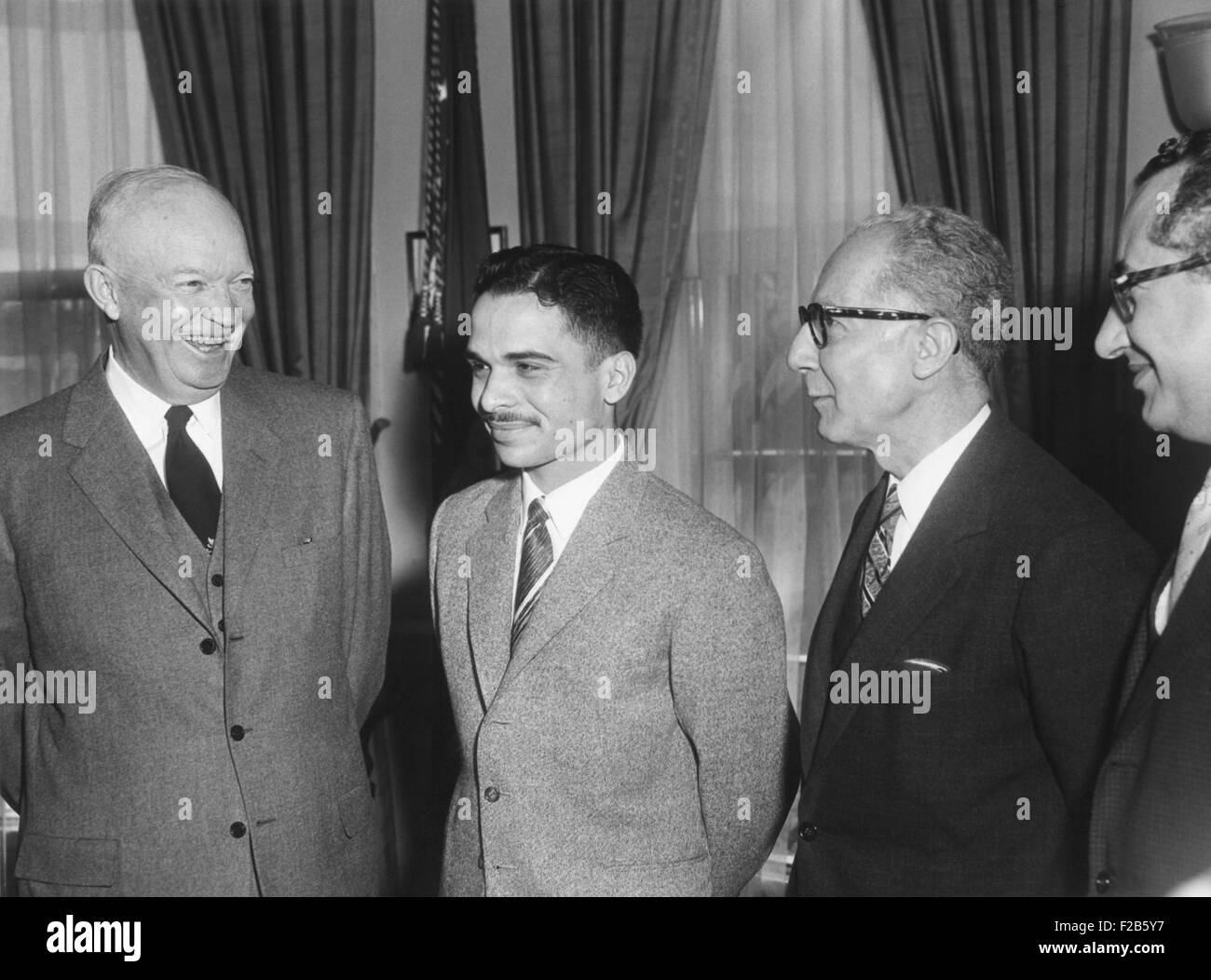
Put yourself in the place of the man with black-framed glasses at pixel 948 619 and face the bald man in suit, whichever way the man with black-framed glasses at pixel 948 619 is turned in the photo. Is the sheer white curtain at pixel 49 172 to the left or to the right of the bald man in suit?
right

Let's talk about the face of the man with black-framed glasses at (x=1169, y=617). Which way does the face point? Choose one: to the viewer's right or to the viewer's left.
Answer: to the viewer's left

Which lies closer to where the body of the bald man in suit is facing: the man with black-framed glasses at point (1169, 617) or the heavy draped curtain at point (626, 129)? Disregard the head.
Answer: the man with black-framed glasses

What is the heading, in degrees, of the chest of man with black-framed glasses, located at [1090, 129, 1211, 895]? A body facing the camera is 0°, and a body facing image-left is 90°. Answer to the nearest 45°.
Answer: approximately 90°

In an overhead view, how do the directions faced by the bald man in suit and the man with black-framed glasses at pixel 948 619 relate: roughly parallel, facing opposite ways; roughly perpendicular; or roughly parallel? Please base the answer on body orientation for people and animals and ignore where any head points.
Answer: roughly perpendicular

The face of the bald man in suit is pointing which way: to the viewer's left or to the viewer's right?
to the viewer's right

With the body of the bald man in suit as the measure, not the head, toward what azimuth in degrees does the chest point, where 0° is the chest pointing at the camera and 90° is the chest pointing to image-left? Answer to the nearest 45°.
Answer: approximately 0°
